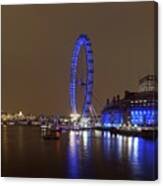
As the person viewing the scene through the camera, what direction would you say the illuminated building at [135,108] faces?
facing the viewer and to the left of the viewer
